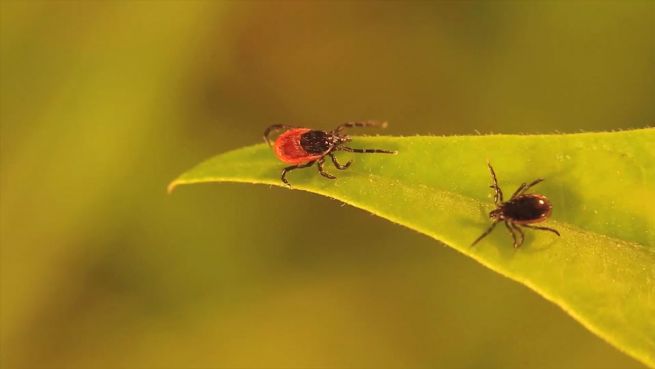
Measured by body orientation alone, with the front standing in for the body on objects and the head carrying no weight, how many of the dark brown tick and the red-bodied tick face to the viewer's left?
1

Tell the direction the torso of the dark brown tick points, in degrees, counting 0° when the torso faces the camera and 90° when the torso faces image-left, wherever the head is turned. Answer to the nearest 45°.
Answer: approximately 90°

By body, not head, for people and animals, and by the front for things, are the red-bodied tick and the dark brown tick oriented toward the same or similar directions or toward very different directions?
very different directions

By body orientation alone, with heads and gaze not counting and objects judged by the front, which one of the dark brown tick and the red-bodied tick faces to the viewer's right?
the red-bodied tick

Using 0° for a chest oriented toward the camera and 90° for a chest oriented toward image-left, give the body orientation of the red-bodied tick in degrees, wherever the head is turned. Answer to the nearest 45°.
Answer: approximately 270°

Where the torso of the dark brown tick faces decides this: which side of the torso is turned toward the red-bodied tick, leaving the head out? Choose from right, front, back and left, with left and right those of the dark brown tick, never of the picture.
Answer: front
